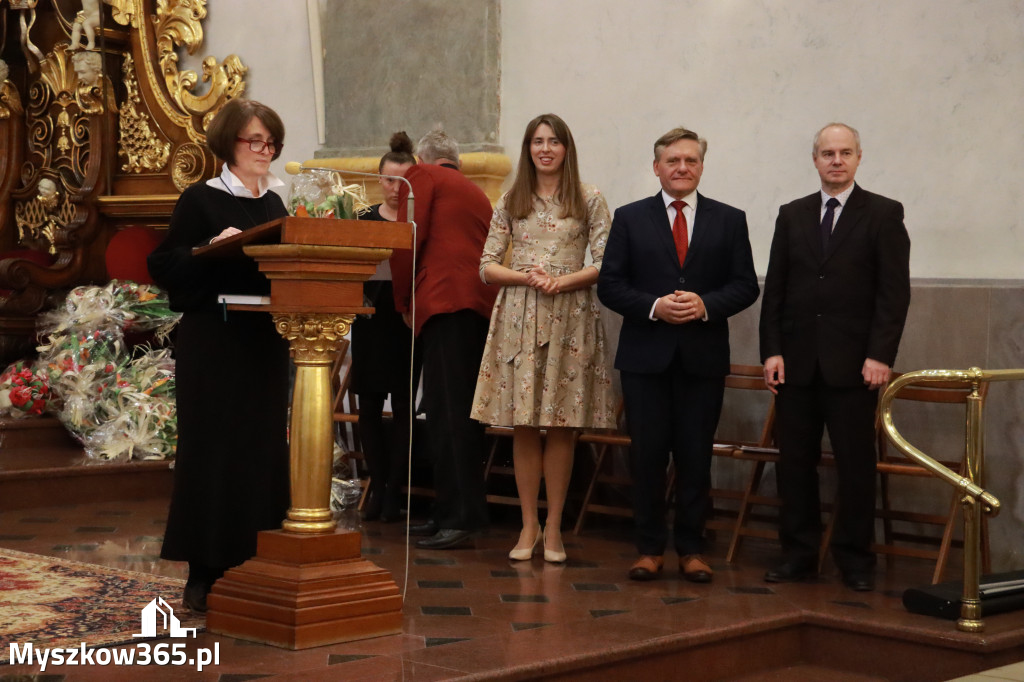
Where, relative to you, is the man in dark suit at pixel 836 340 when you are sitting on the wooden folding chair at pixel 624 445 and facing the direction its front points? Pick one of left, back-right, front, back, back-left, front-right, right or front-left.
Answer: left

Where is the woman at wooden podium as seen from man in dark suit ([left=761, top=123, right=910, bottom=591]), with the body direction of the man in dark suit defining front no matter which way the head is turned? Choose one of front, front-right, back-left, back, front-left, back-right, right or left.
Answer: front-right

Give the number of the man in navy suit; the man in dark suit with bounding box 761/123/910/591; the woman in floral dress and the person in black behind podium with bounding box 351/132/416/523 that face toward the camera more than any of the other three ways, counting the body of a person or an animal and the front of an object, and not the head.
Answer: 4

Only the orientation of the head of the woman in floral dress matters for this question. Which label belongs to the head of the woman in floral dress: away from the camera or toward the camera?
toward the camera

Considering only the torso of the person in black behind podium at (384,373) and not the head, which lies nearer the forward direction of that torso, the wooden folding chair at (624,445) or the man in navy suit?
the man in navy suit

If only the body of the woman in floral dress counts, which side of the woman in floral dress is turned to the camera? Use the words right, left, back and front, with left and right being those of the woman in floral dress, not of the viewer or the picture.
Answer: front

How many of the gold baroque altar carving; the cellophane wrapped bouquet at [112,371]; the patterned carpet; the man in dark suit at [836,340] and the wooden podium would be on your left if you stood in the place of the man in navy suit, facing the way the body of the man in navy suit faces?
1

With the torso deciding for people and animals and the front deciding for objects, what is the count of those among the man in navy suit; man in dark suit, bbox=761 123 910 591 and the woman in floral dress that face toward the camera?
3

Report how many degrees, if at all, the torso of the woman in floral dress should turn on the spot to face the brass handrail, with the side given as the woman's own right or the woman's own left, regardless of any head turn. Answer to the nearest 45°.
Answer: approximately 45° to the woman's own left

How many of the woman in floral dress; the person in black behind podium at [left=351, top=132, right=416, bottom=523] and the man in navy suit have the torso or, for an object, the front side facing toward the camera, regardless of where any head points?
3

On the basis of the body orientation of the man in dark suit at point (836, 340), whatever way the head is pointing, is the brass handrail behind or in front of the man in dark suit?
in front

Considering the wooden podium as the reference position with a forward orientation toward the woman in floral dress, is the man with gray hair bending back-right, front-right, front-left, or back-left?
front-left

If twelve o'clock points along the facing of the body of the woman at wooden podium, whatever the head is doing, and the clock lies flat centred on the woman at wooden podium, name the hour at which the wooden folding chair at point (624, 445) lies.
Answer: The wooden folding chair is roughly at 9 o'clock from the woman at wooden podium.

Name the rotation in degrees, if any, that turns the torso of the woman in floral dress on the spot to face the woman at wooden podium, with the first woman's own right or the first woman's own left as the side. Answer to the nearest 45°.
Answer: approximately 45° to the first woman's own right
